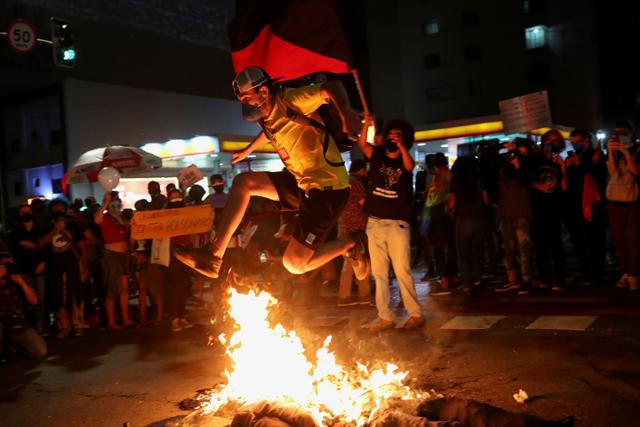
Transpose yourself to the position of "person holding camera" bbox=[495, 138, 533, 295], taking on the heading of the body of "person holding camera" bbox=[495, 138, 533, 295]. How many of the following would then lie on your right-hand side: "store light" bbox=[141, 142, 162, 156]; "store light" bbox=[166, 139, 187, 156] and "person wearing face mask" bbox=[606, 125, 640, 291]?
2

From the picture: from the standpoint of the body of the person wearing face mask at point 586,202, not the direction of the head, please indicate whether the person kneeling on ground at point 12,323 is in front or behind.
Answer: in front

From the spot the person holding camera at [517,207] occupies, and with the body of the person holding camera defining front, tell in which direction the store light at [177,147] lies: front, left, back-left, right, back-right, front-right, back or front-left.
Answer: right

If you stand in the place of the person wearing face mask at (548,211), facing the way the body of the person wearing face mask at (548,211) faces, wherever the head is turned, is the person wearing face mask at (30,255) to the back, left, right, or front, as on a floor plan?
right

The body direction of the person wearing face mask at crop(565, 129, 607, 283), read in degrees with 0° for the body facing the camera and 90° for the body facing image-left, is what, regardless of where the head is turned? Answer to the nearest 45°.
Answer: approximately 45°

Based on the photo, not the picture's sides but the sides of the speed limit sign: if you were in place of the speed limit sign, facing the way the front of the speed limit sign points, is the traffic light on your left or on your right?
on your left

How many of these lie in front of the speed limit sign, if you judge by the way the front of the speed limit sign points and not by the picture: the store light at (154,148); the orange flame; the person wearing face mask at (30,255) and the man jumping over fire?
3

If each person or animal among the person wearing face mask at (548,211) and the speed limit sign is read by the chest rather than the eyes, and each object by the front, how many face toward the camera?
2

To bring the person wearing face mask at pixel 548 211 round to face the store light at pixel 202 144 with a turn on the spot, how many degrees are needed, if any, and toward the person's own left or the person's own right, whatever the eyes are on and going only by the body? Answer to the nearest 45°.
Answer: approximately 135° to the person's own right

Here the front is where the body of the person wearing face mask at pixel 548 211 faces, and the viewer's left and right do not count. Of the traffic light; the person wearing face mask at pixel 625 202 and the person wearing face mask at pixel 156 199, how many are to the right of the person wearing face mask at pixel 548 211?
2

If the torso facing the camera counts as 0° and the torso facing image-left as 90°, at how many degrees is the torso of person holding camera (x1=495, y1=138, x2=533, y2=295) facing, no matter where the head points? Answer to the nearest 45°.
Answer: approximately 45°
